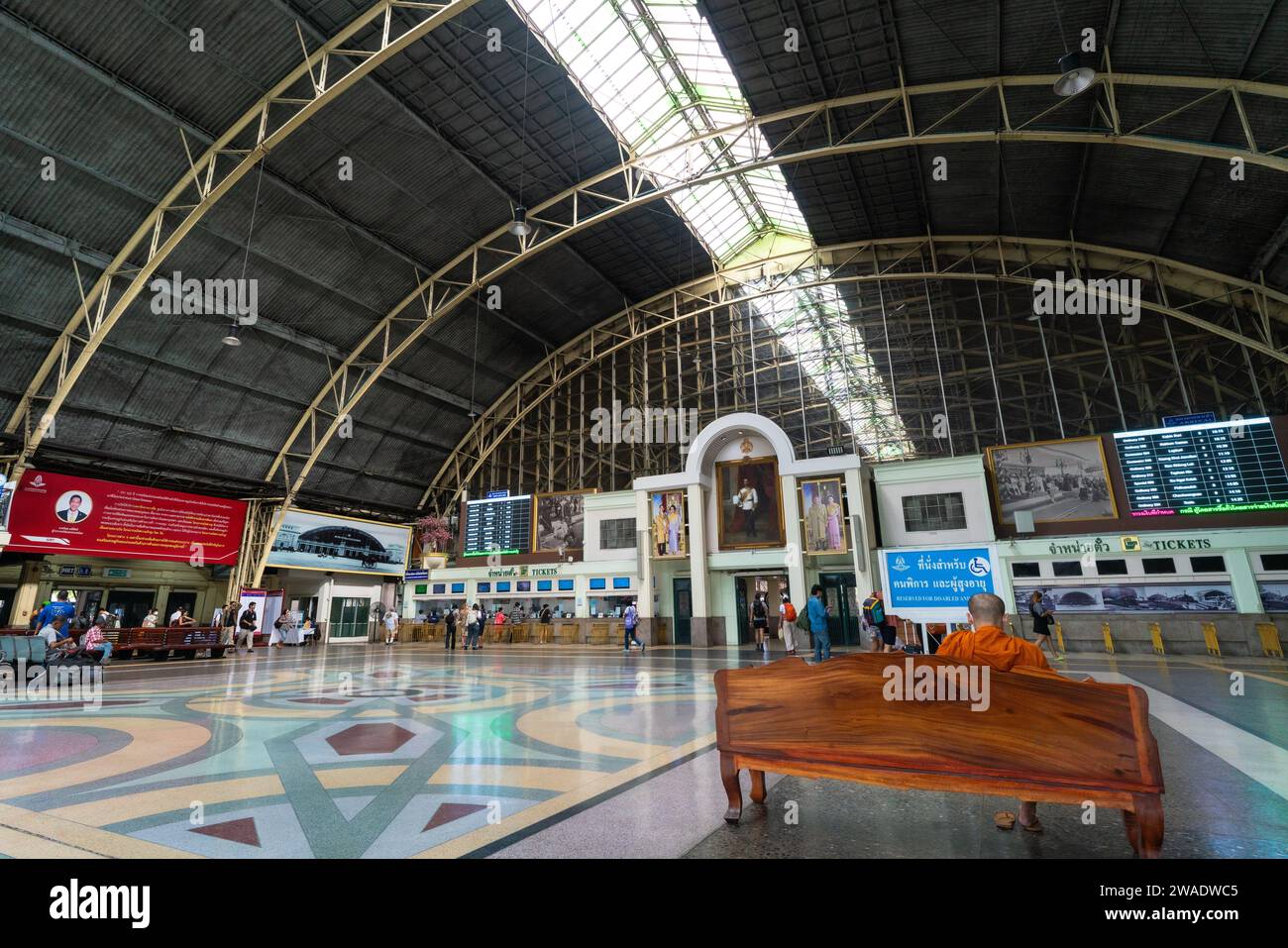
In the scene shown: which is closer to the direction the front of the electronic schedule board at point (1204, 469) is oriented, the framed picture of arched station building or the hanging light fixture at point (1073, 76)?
the hanging light fixture

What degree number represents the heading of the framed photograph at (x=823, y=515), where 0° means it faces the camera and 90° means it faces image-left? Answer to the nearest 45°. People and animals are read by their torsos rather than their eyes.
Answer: approximately 0°

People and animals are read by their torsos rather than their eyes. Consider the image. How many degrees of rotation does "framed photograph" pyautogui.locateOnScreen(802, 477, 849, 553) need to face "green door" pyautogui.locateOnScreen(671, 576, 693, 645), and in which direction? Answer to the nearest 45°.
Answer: approximately 90° to its right

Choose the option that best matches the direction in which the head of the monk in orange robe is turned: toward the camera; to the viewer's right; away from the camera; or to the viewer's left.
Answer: away from the camera

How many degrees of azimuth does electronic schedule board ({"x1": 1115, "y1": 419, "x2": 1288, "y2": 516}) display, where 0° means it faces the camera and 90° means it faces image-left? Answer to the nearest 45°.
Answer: approximately 0°

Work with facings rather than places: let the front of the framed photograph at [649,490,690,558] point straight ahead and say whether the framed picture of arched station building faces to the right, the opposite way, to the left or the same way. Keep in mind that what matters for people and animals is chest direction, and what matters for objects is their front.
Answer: to the left

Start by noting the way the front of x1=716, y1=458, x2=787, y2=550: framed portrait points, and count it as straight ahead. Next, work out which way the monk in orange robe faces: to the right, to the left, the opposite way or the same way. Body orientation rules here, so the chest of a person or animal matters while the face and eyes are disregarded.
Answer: the opposite way
